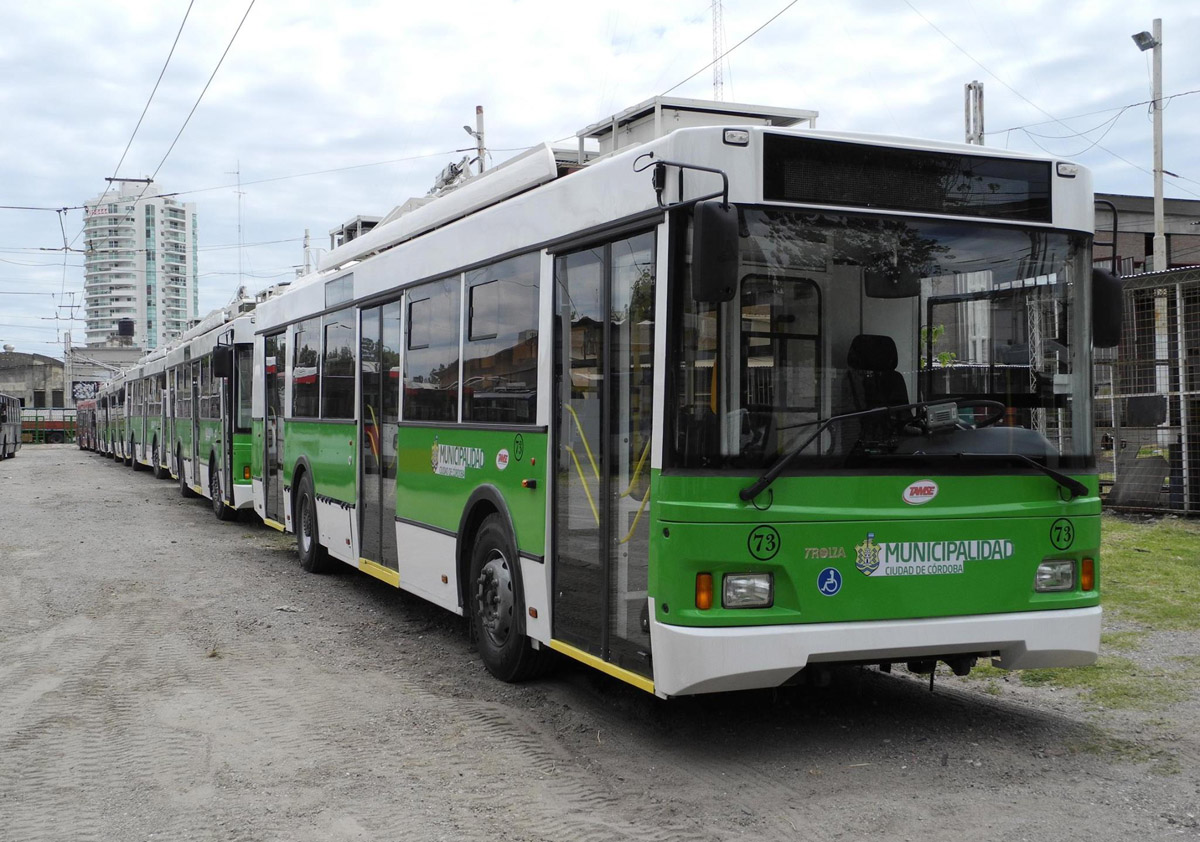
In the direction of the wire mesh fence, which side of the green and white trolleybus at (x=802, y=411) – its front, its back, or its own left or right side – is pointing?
left

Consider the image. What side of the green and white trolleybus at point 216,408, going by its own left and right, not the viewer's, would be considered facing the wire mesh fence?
front

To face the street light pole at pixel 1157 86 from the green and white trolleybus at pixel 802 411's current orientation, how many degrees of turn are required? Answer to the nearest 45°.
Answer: approximately 90° to its left

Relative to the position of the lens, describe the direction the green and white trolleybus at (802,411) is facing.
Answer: facing the viewer and to the right of the viewer

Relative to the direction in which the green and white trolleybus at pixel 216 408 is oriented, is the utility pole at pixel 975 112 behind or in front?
in front
